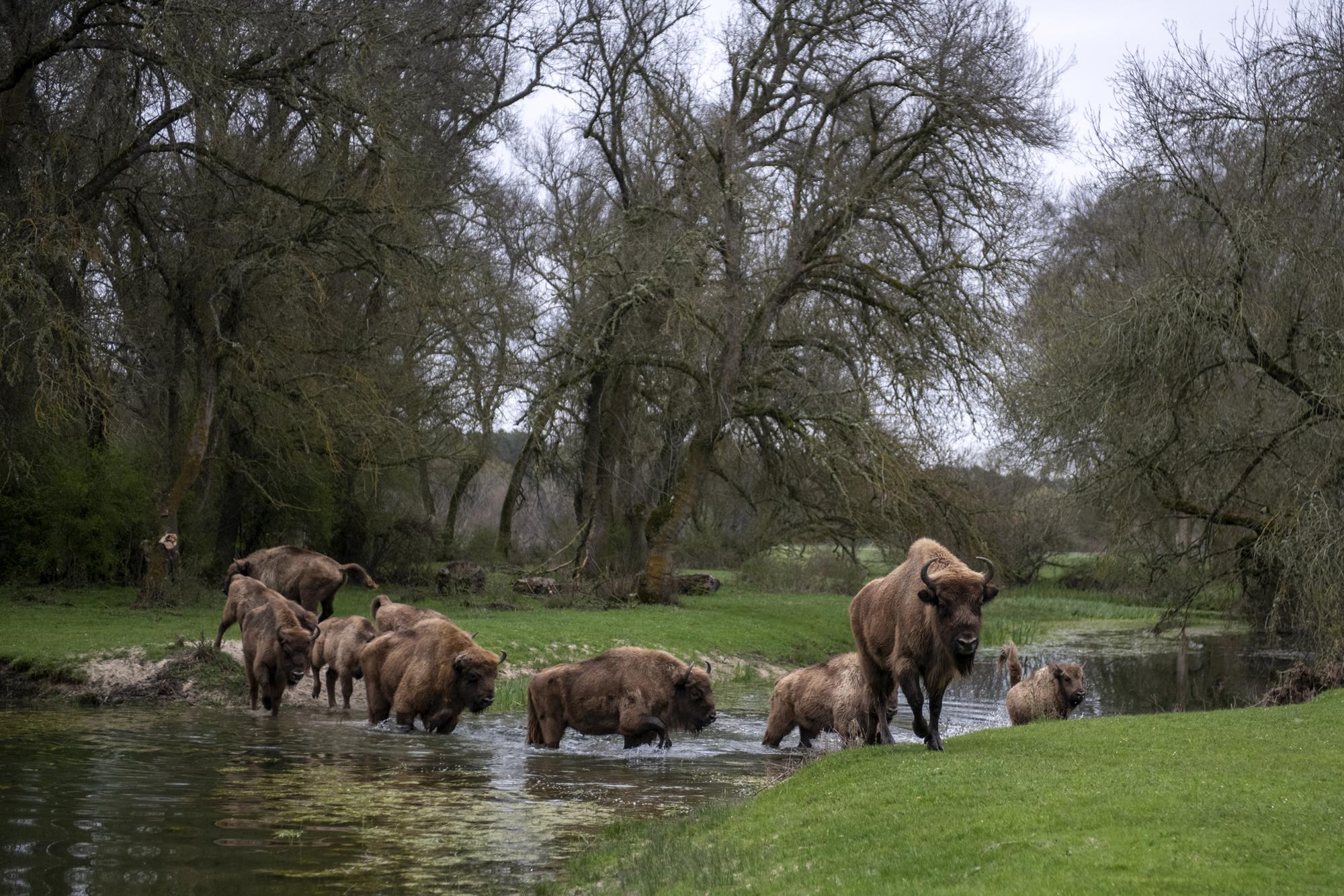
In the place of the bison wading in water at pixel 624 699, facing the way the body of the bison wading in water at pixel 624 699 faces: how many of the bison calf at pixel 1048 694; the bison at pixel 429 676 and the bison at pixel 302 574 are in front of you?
1

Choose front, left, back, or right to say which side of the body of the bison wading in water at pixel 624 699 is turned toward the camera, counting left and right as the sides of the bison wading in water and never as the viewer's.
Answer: right

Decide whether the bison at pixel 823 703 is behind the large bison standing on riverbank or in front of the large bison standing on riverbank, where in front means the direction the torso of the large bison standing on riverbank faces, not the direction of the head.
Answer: behind

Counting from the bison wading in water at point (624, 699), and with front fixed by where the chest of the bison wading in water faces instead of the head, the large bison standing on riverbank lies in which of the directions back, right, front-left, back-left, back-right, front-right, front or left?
front-right

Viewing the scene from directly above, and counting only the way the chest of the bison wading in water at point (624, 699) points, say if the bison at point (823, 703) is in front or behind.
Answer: in front

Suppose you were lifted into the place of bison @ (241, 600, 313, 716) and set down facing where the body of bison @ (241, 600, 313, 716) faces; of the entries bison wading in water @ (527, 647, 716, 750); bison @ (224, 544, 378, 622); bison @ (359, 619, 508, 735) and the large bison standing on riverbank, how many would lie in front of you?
3

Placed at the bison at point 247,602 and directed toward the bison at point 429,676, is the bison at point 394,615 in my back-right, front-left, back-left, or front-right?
front-left

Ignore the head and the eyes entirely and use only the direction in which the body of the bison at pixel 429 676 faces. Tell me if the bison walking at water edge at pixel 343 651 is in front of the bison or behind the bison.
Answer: behind
